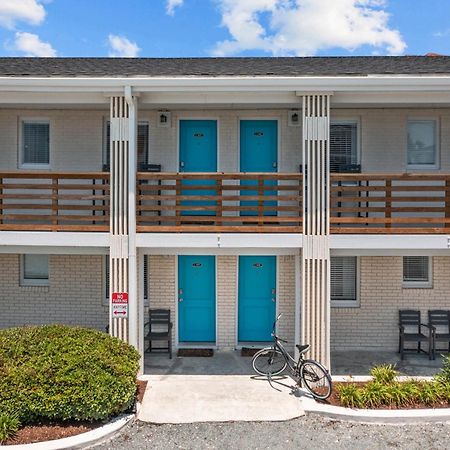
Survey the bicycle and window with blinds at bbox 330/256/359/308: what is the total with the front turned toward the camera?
1

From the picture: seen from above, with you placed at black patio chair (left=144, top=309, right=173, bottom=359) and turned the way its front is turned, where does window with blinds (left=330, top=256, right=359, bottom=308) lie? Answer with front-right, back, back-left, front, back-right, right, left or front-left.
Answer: left

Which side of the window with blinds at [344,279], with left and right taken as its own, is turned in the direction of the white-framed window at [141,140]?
right

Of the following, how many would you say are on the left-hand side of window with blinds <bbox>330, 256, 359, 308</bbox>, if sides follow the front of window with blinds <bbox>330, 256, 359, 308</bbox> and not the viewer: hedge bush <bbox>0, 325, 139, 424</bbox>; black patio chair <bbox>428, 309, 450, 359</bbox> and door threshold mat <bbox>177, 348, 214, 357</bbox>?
1

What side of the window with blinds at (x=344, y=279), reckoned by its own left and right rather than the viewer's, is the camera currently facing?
front

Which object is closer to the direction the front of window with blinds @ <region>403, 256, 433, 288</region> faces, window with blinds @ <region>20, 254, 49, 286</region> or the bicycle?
the bicycle

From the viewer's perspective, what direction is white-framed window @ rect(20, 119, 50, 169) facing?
toward the camera

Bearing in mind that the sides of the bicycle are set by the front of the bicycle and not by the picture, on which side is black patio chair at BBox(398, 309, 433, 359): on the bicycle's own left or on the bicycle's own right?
on the bicycle's own right

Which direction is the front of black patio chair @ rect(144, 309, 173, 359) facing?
toward the camera
